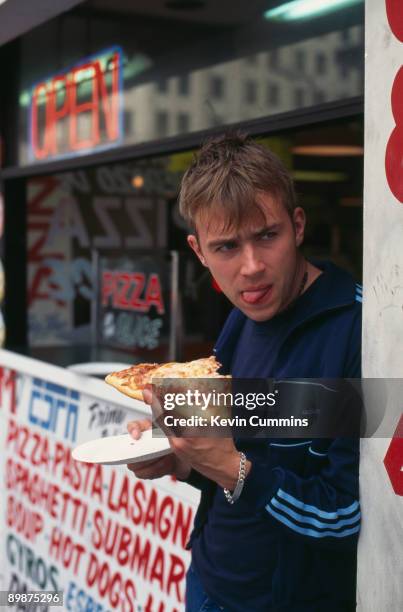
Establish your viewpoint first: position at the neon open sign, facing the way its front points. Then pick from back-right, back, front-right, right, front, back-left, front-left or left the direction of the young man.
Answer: front-left

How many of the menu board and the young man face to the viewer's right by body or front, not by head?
0

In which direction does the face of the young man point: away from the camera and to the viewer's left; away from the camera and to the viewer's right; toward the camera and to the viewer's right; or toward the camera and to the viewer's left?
toward the camera and to the viewer's left

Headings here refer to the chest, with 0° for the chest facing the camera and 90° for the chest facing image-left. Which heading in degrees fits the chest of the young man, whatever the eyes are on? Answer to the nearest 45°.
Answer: approximately 45°

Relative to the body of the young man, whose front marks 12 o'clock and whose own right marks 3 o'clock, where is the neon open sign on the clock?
The neon open sign is roughly at 4 o'clock from the young man.

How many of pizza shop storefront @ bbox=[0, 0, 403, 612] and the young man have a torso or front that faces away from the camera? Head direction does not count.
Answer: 0
